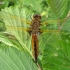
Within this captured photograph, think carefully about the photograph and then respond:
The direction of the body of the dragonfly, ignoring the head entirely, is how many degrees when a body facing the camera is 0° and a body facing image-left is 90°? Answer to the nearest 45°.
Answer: approximately 180°
